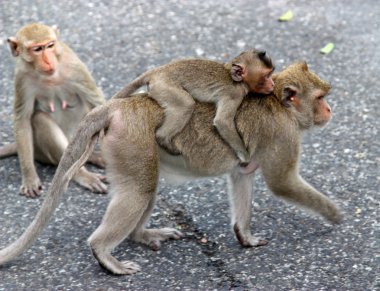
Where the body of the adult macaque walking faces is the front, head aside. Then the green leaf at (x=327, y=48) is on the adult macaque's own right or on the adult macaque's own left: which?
on the adult macaque's own left

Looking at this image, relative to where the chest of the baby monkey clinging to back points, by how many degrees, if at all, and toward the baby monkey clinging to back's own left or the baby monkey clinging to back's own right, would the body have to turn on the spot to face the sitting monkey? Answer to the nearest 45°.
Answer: approximately 135° to the baby monkey clinging to back's own left

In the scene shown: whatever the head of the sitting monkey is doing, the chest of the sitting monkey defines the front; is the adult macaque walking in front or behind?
in front

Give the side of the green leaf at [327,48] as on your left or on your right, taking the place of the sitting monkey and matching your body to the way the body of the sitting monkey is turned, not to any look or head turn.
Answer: on your left

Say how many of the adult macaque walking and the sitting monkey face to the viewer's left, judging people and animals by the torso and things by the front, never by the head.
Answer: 0

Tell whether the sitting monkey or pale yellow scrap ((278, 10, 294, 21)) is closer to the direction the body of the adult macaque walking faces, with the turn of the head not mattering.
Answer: the pale yellow scrap

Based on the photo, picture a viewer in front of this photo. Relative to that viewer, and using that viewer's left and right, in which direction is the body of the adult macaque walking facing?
facing to the right of the viewer

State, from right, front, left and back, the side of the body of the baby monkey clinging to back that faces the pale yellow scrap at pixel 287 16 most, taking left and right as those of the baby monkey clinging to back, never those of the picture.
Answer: left

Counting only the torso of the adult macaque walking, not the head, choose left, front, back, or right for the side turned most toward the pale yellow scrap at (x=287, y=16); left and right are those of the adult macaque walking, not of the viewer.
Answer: left

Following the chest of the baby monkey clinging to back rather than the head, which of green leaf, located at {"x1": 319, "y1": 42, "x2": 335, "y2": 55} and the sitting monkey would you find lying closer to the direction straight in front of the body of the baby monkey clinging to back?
the green leaf

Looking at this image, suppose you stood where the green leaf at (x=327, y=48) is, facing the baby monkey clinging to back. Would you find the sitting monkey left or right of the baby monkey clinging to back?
right

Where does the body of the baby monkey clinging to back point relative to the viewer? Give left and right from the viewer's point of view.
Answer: facing to the right of the viewer

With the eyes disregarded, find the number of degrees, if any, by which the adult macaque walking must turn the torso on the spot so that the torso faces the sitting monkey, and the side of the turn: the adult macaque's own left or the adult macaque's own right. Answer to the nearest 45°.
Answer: approximately 135° to the adult macaque's own left

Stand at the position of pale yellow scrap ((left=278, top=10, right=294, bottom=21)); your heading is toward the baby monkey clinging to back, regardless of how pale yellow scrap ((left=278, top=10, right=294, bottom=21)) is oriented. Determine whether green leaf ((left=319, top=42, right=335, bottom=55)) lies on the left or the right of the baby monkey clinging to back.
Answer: left
